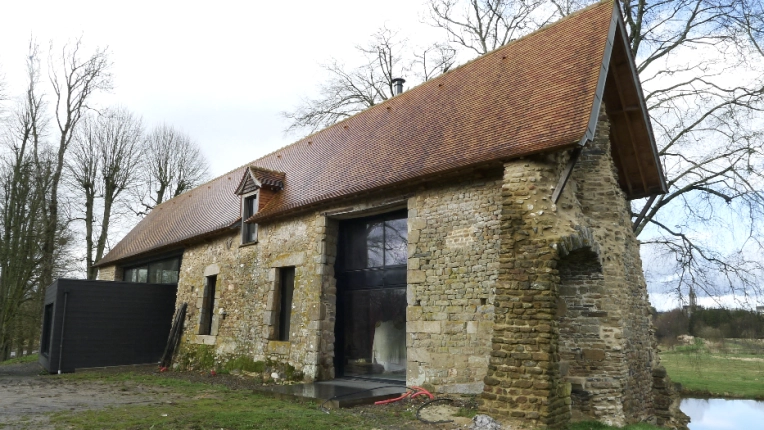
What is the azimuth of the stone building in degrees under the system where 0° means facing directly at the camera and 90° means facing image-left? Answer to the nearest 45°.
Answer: approximately 45°
